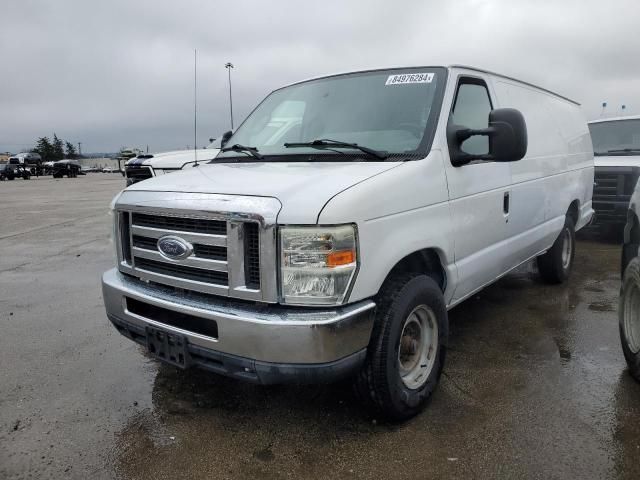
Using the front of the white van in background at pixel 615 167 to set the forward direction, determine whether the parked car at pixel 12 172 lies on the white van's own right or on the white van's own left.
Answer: on the white van's own right

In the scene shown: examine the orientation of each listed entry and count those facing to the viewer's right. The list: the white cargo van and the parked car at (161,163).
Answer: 0

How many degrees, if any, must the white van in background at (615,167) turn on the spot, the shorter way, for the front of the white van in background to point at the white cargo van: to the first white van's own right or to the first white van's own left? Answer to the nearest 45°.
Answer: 0° — it already faces it

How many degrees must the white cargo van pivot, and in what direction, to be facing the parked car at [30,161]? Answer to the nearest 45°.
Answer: approximately 90° to its right

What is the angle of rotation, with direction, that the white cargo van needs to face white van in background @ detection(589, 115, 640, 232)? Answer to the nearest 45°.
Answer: approximately 180°

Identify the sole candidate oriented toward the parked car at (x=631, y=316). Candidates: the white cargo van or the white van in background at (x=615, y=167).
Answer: the white van in background

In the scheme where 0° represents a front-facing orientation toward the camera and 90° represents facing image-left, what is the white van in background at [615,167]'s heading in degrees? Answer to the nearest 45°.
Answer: approximately 0°

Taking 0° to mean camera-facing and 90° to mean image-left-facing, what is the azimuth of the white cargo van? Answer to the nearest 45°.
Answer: approximately 45°

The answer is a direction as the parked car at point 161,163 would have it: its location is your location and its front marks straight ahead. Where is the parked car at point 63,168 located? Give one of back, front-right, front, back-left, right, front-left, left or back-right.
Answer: back-right
